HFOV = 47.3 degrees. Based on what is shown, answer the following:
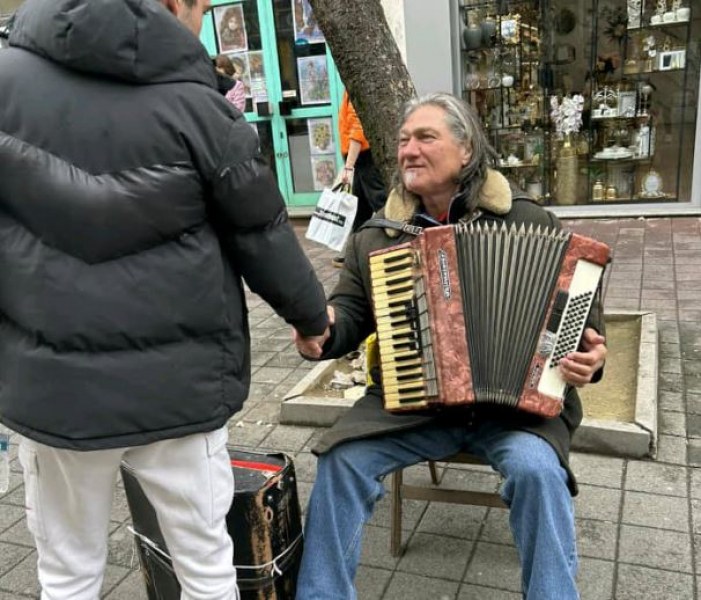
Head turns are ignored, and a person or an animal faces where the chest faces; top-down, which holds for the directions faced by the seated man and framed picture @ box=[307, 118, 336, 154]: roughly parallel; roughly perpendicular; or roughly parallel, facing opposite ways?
roughly parallel

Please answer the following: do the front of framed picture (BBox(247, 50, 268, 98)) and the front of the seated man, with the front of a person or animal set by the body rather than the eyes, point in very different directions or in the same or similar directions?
same or similar directions

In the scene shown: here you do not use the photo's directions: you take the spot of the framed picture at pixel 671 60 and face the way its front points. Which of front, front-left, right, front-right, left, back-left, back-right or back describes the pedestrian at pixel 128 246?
front

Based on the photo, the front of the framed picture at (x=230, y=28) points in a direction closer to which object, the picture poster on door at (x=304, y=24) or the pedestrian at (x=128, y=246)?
the pedestrian

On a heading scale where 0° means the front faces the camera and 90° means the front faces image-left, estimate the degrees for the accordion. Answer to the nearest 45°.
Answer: approximately 0°

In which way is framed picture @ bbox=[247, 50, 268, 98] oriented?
toward the camera

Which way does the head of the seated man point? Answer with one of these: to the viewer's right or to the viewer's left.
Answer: to the viewer's left

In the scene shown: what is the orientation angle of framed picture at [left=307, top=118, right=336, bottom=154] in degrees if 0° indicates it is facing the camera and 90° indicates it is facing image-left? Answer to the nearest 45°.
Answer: approximately 0°

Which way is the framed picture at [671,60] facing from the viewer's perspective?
toward the camera

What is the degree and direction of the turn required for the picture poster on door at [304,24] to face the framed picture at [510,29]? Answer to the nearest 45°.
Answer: approximately 90° to its left

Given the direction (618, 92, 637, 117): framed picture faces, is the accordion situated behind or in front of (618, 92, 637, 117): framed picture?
in front

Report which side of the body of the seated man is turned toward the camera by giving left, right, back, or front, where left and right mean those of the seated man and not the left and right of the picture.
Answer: front

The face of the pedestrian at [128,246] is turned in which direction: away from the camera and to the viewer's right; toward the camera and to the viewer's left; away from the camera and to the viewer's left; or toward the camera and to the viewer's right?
away from the camera and to the viewer's right

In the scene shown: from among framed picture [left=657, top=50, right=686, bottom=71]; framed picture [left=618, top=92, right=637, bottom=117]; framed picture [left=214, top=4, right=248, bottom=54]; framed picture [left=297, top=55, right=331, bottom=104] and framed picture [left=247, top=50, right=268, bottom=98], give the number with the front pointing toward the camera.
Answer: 5
